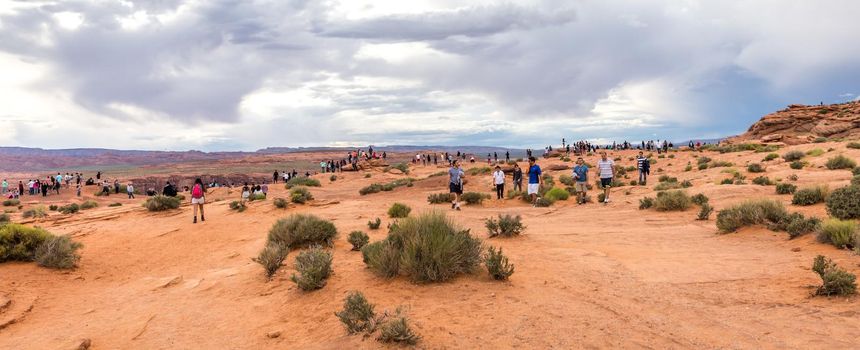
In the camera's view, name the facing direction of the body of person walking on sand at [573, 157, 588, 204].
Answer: toward the camera

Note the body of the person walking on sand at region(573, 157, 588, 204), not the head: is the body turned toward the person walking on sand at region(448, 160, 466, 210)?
no

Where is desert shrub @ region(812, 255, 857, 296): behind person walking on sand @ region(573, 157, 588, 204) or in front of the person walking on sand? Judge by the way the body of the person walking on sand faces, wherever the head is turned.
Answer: in front

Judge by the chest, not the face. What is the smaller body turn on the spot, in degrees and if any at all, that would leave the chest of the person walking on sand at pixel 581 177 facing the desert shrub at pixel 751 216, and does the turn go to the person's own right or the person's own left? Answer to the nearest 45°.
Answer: approximately 45° to the person's own left

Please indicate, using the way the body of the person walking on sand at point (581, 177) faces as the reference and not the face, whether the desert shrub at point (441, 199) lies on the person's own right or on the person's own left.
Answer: on the person's own right

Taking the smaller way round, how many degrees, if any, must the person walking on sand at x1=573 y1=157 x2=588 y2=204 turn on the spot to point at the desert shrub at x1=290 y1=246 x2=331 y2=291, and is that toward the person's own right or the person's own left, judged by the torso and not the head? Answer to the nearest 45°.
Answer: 0° — they already face it

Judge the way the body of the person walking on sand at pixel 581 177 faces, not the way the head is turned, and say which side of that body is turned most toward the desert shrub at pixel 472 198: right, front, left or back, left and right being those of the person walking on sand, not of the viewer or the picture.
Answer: right

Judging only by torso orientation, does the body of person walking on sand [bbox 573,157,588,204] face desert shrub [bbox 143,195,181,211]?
no

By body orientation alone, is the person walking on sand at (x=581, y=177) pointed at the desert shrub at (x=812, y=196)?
no

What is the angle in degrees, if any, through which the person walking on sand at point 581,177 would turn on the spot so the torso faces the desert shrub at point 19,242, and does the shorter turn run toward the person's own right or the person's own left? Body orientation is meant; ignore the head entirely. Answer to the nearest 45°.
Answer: approximately 45° to the person's own right

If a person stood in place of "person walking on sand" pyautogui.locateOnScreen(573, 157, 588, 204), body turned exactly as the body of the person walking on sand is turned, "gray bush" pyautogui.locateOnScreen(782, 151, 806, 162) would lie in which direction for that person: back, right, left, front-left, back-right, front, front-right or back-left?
back-left

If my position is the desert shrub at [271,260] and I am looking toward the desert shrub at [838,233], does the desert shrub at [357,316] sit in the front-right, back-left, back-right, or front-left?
front-right

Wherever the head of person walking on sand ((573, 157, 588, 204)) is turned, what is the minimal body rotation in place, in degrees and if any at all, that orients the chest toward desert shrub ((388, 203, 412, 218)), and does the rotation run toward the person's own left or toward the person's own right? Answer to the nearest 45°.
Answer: approximately 45° to the person's own right

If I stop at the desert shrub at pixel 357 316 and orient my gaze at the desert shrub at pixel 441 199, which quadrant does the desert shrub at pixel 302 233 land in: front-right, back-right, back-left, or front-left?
front-left

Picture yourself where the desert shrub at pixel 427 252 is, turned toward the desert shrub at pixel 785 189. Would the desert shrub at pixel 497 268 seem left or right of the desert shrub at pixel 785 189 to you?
right

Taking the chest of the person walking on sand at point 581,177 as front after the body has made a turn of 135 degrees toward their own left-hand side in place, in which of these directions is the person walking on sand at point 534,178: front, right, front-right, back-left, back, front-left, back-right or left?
back-left

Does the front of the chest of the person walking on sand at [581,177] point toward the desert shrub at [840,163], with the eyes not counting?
no

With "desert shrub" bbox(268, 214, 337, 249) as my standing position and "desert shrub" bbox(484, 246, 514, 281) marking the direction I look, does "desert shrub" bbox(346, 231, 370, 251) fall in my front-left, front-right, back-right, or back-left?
front-left

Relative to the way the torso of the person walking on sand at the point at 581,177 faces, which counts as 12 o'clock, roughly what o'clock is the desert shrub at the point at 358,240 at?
The desert shrub is roughly at 1 o'clock from the person walking on sand.

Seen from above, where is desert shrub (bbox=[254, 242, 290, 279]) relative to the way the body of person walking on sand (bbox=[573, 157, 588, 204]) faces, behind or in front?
in front
